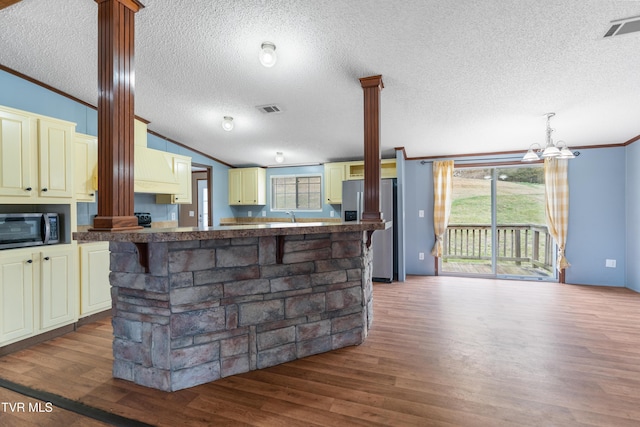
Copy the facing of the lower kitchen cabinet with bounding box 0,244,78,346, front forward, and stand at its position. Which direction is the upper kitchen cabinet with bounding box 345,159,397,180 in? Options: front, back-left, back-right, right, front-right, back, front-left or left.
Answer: front-left

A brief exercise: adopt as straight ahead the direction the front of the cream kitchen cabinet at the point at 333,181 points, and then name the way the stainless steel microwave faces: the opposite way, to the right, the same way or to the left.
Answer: to the left

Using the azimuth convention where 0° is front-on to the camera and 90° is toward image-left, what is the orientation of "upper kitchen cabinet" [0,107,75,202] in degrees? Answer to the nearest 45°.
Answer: approximately 315°

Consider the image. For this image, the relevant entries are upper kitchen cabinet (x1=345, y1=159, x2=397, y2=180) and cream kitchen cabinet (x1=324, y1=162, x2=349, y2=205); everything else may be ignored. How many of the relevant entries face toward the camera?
2

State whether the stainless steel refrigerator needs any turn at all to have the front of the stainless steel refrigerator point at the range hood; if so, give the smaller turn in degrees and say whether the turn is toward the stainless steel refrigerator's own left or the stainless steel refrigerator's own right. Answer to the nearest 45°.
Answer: approximately 45° to the stainless steel refrigerator's own right

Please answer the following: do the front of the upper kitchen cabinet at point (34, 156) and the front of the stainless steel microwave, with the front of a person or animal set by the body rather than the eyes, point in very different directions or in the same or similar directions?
same or similar directions

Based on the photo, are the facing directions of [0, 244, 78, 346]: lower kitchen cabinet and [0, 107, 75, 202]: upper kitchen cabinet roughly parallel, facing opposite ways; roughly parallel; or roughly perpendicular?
roughly parallel

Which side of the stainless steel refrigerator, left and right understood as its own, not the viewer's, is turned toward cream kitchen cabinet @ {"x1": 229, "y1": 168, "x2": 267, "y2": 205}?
right

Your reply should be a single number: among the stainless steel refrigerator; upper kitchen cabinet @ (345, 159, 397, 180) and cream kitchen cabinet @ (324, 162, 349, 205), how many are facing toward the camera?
3

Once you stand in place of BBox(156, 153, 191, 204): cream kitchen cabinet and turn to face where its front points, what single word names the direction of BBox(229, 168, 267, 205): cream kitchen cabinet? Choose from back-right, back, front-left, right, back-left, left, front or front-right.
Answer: left

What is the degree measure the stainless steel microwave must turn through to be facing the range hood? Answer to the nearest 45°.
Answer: approximately 90° to its left

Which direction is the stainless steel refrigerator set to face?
toward the camera

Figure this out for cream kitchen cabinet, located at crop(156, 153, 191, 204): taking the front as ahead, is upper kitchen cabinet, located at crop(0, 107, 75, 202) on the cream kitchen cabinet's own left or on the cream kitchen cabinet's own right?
on the cream kitchen cabinet's own right

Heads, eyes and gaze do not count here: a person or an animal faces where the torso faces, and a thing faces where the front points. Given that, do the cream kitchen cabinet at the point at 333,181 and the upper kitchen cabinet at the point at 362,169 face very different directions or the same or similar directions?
same or similar directions

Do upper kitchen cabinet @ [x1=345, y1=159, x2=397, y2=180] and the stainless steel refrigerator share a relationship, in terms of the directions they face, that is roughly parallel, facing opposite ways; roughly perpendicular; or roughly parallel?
roughly parallel

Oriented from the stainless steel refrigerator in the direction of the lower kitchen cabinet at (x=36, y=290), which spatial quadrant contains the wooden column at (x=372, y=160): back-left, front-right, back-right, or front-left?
front-left

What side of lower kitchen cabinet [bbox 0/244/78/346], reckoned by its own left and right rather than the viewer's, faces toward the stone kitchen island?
front

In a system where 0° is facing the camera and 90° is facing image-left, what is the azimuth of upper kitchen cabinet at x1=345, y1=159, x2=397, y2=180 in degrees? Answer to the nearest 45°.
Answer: approximately 0°

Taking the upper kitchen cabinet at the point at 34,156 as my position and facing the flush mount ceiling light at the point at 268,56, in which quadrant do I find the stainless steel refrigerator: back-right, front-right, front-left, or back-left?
front-left

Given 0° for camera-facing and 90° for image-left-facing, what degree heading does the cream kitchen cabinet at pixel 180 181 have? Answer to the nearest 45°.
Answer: approximately 315°
